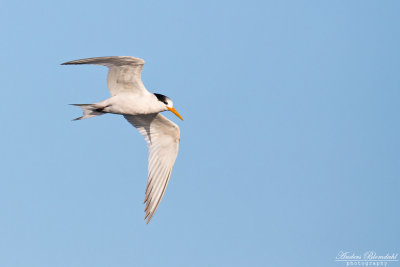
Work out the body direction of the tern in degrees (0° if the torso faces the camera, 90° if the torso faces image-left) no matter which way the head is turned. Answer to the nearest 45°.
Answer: approximately 270°
